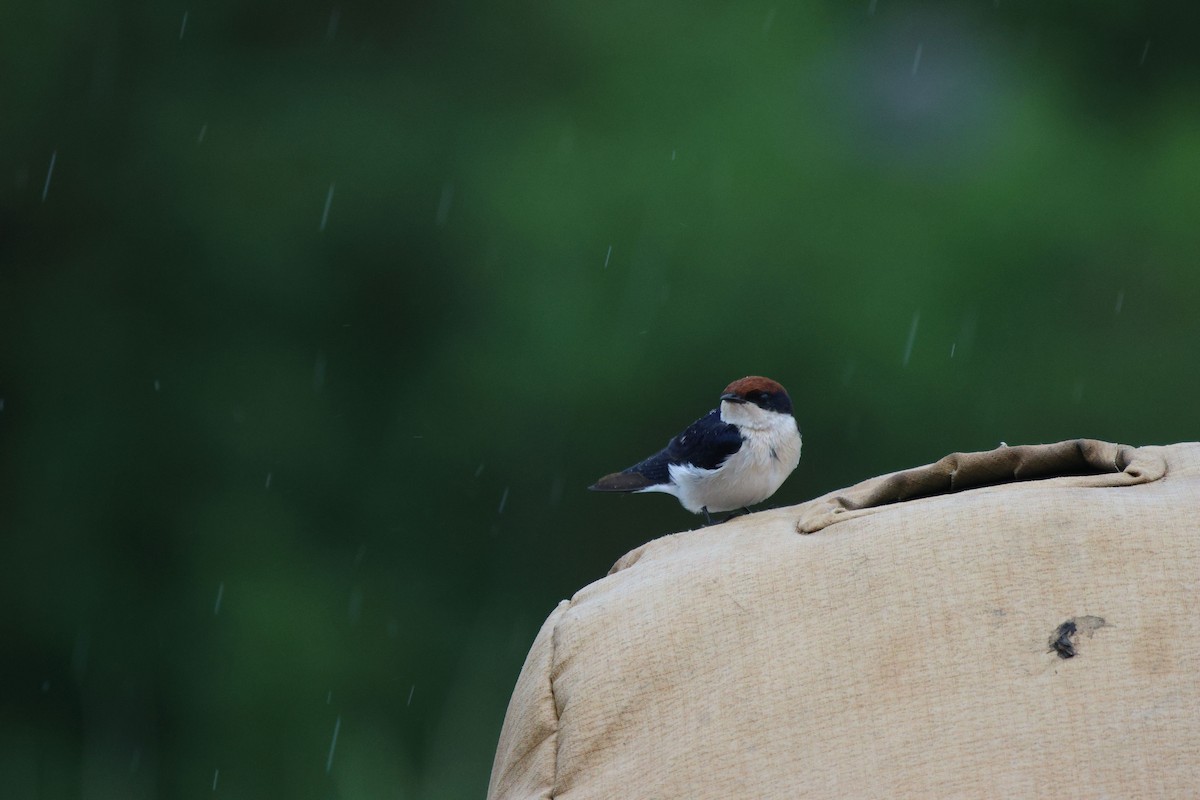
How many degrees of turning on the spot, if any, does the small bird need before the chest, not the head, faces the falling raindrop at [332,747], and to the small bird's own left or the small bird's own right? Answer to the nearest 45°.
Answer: approximately 180°

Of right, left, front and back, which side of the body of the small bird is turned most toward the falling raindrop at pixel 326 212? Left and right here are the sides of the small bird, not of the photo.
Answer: back

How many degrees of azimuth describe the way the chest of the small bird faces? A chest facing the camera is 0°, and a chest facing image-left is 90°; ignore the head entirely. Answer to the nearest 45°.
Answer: approximately 315°

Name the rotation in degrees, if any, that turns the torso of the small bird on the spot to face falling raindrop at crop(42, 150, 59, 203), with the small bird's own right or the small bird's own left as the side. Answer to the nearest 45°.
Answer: approximately 180°
